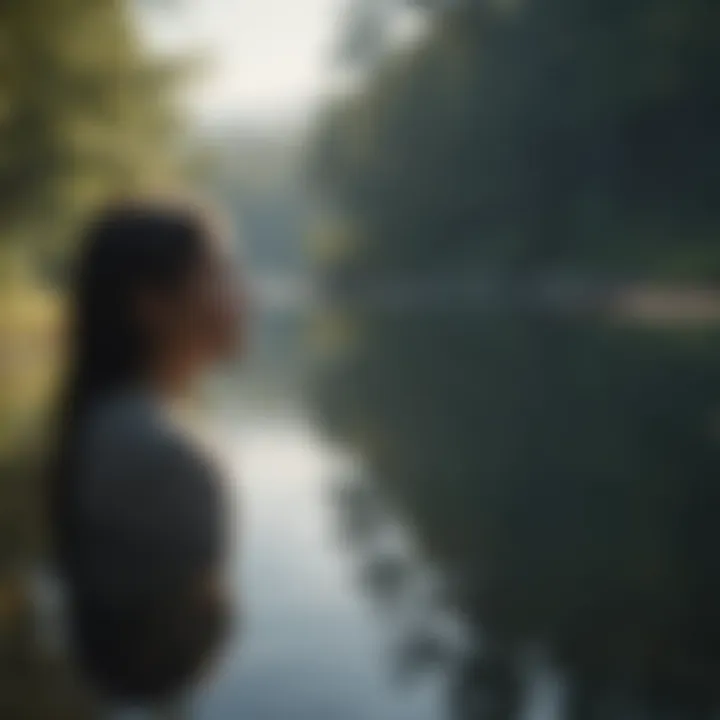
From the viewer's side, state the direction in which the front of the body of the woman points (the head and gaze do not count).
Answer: to the viewer's right

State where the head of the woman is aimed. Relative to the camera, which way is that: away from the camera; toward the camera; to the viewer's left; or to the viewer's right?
to the viewer's right
